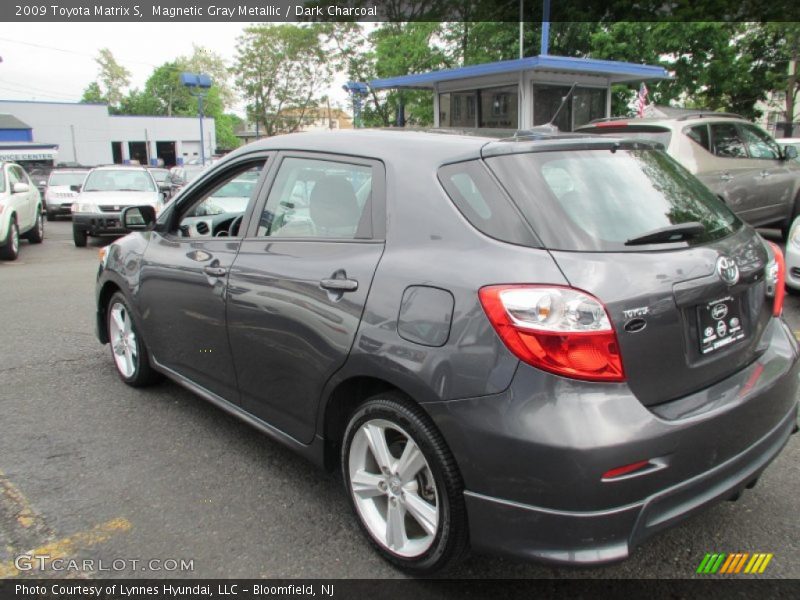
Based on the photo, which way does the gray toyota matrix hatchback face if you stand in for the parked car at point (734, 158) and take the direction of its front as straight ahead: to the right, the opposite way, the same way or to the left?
to the left

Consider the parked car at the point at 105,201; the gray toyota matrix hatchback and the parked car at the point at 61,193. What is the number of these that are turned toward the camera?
2

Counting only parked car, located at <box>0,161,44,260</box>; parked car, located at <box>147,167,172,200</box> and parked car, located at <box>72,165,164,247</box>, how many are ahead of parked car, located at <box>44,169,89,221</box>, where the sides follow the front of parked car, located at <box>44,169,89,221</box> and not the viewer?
2

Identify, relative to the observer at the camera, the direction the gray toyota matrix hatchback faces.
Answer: facing away from the viewer and to the left of the viewer

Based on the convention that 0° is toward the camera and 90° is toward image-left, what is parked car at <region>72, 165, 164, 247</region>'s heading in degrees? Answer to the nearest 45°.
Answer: approximately 0°

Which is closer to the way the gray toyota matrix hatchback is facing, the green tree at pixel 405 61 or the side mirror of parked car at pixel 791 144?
the green tree

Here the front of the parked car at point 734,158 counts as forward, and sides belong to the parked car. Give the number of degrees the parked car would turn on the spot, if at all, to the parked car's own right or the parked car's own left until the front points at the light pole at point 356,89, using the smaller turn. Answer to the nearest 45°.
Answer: approximately 90° to the parked car's own left

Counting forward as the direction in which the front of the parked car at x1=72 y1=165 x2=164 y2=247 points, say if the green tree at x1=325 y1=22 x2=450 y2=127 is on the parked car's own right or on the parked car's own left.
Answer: on the parked car's own left

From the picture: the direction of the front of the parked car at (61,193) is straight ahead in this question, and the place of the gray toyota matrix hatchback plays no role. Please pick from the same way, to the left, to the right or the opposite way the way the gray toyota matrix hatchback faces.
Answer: the opposite way

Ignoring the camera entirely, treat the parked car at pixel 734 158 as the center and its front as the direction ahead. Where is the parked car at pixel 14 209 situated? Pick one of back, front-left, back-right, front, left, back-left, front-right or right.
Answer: back-left

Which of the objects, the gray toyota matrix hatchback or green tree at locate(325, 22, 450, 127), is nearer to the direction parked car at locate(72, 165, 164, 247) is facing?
the gray toyota matrix hatchback

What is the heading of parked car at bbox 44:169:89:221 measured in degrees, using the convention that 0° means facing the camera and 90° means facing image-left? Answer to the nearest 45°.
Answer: approximately 0°

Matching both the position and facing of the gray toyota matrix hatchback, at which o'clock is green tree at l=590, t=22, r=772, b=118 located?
The green tree is roughly at 2 o'clock from the gray toyota matrix hatchback.

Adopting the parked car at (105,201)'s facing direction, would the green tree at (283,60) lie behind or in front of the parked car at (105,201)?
behind

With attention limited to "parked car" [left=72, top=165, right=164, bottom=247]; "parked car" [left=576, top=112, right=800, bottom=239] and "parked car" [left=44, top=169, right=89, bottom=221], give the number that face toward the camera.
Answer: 2
